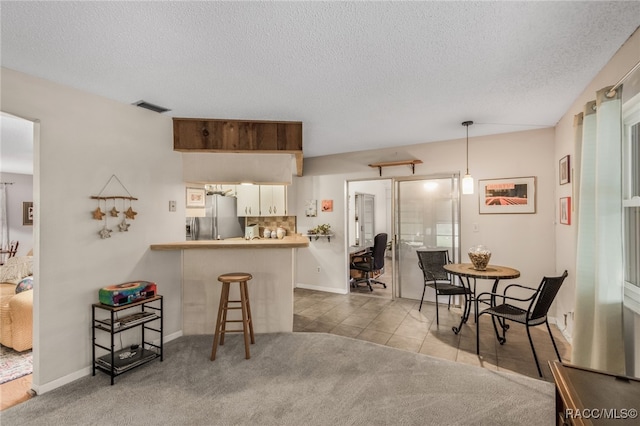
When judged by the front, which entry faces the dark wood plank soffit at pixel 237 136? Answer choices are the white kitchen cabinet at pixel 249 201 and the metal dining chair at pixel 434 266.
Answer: the white kitchen cabinet

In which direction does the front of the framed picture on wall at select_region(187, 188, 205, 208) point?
toward the camera

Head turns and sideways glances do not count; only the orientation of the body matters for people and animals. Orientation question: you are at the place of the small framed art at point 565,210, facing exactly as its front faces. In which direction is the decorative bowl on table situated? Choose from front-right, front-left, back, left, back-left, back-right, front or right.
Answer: front

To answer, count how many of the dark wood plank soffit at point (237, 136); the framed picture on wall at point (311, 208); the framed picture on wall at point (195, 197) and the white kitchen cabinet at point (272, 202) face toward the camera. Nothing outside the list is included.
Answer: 4

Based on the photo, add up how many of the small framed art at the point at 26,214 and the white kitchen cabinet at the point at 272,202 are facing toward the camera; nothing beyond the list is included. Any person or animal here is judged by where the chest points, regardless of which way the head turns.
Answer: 2

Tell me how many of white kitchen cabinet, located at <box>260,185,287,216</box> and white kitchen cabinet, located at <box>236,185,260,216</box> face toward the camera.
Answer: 2

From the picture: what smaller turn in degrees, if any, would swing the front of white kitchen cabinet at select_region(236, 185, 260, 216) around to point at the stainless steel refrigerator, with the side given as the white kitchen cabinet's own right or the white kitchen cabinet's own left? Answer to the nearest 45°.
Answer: approximately 90° to the white kitchen cabinet's own right

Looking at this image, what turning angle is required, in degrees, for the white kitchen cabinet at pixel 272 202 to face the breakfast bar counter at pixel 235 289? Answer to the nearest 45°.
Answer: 0° — it already faces it

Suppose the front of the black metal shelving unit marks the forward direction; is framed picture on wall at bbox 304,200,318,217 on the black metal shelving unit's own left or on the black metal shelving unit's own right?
on the black metal shelving unit's own left

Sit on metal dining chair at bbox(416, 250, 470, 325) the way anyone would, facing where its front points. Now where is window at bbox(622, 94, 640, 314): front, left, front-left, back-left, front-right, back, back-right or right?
front

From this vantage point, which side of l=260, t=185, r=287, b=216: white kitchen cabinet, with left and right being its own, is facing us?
front

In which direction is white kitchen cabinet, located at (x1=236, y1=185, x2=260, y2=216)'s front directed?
toward the camera

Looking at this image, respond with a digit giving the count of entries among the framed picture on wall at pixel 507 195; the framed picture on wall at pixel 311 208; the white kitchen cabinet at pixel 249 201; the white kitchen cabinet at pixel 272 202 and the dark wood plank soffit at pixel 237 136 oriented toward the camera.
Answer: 5

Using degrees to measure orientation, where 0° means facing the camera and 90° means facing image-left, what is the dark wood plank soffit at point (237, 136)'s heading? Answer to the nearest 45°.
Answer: approximately 0°

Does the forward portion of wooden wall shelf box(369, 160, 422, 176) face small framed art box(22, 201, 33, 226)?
no

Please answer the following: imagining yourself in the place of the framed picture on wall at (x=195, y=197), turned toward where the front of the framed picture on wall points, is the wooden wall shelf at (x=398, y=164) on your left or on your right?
on your left

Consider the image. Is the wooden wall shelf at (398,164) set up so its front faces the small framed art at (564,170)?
no
